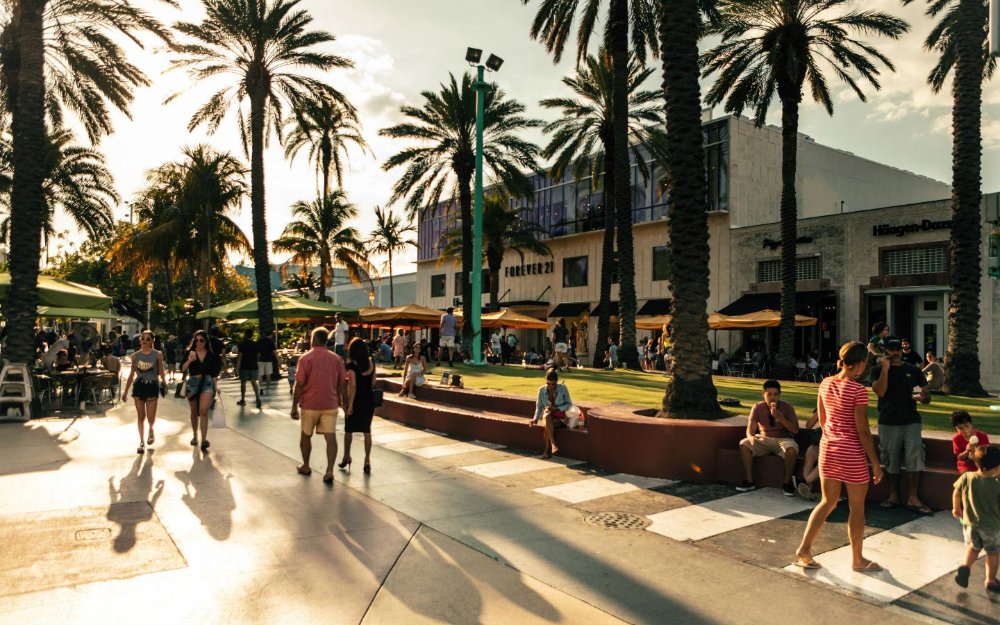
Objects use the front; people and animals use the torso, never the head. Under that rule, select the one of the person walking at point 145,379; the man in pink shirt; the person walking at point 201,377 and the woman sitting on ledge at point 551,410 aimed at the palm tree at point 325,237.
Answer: the man in pink shirt

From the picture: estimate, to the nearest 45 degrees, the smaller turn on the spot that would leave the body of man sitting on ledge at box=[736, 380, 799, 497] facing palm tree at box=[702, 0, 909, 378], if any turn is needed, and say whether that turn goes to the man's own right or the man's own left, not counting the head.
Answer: approximately 180°

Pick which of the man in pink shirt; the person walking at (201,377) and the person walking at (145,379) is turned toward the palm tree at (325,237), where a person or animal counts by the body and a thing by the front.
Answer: the man in pink shirt

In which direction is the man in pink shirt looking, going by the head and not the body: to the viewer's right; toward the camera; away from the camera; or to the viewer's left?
away from the camera

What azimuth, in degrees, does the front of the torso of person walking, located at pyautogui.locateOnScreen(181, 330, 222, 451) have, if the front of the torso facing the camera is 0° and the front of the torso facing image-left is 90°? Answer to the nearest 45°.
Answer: approximately 0°

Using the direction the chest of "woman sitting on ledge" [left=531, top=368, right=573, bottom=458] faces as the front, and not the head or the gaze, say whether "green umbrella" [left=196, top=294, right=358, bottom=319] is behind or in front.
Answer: behind

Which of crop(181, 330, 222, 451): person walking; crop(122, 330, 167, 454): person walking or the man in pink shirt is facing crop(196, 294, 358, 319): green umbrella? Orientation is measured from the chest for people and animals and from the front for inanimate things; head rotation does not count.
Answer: the man in pink shirt

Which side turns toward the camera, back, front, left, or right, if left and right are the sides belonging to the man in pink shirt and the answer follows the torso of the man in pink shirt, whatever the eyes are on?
back

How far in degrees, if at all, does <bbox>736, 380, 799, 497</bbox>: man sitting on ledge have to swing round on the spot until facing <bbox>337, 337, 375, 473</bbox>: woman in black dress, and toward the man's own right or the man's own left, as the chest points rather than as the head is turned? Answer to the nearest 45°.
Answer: approximately 90° to the man's own right

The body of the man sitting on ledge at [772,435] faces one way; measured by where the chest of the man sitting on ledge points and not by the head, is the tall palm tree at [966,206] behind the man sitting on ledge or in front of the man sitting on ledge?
behind

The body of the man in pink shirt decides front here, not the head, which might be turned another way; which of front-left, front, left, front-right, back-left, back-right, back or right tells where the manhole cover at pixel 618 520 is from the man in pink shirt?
back-right

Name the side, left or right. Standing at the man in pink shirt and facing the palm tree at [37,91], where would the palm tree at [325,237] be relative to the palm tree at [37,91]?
right

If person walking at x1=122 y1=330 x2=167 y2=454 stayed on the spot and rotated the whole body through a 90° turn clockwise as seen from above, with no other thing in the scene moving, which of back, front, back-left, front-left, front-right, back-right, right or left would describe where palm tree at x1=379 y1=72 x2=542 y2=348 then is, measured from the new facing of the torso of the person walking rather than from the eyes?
back-right
